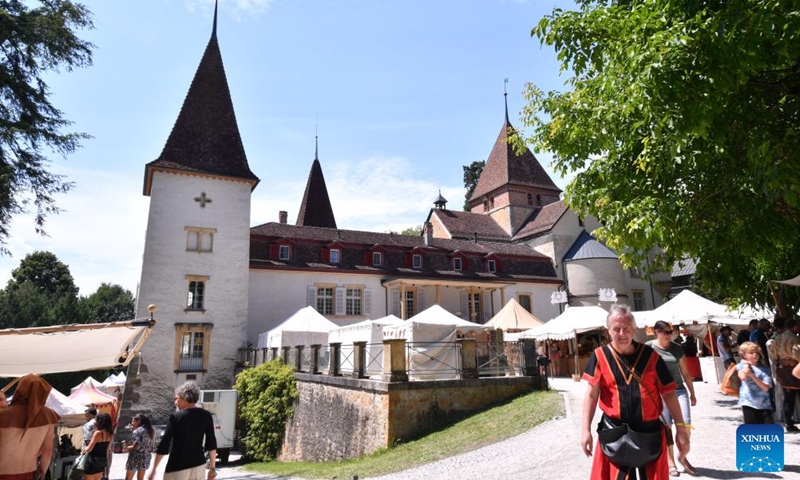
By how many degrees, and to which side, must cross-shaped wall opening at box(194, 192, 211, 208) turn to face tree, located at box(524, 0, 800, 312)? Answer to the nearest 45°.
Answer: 0° — it already faces it

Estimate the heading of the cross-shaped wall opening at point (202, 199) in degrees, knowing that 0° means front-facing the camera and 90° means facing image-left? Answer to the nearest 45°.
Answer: approximately 0°
